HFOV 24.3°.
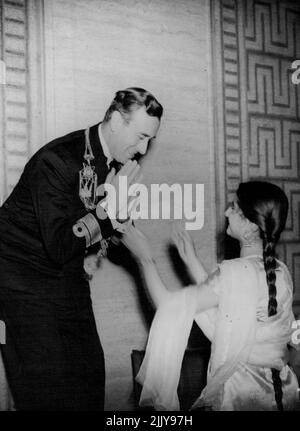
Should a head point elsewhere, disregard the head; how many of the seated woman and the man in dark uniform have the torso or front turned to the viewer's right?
1

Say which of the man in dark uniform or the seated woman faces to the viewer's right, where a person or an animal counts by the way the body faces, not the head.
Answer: the man in dark uniform

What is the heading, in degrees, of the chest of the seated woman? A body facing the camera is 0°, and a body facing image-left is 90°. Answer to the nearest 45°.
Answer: approximately 135°

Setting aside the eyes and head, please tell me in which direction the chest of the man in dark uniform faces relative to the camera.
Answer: to the viewer's right

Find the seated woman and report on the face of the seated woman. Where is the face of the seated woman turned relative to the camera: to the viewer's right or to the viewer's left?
to the viewer's left
